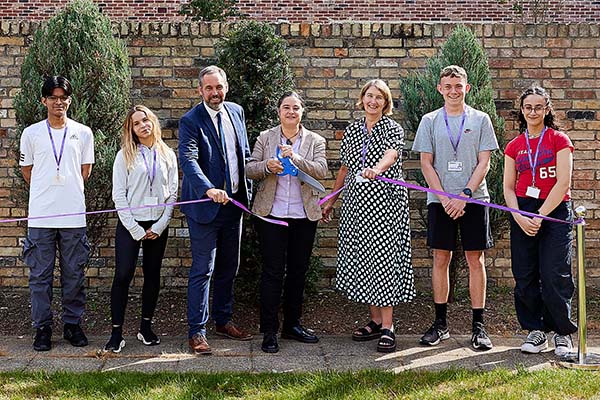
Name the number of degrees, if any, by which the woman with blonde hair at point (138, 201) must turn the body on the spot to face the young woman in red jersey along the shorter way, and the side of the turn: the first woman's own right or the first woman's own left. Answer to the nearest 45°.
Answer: approximately 90° to the first woman's own left

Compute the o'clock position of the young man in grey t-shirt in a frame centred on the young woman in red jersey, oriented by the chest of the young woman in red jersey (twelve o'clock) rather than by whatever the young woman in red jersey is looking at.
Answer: The young man in grey t-shirt is roughly at 3 o'clock from the young woman in red jersey.

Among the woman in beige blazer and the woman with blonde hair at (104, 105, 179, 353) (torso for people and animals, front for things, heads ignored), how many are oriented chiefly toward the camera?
2

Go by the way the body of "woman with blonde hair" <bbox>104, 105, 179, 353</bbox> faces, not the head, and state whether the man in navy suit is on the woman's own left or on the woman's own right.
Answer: on the woman's own left

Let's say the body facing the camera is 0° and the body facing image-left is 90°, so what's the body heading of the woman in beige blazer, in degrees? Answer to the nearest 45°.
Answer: approximately 0°

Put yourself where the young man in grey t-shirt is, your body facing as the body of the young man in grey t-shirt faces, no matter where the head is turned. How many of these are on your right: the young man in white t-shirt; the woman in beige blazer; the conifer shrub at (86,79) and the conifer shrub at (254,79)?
4
